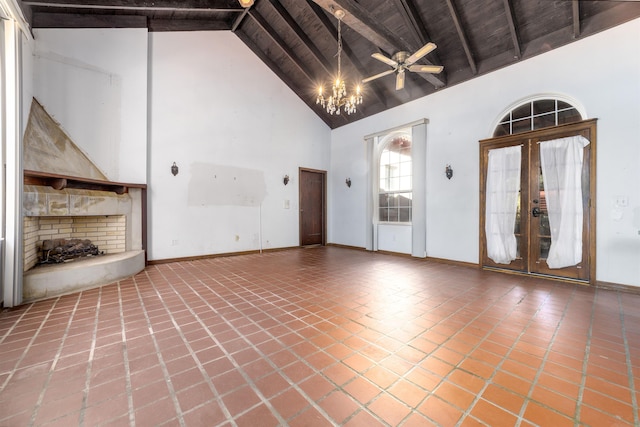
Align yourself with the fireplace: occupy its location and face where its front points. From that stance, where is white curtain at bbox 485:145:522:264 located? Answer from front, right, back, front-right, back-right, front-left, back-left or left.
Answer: front

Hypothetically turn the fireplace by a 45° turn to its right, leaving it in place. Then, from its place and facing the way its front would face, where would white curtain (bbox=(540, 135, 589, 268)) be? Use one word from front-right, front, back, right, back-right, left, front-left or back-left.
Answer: front-left

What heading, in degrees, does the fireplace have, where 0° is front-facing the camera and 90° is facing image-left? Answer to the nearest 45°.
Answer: approximately 315°

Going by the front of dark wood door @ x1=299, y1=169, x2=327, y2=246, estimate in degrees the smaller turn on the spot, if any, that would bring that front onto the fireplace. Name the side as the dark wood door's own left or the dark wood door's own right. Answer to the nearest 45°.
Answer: approximately 90° to the dark wood door's own right

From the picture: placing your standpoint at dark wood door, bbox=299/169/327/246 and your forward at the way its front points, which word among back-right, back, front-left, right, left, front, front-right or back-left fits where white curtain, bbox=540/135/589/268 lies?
front

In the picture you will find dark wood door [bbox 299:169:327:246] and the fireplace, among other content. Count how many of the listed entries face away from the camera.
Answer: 0

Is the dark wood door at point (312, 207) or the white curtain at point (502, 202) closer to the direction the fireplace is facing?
the white curtain

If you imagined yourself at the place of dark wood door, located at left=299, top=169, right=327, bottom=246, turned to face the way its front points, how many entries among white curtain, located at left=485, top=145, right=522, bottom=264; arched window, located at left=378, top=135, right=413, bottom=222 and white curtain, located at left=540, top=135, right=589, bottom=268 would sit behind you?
0

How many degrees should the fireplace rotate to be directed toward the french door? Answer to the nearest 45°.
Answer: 0° — it already faces it

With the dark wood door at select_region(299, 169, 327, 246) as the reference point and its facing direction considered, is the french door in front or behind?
in front

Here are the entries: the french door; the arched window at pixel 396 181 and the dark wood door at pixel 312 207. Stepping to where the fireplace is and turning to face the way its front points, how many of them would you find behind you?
0

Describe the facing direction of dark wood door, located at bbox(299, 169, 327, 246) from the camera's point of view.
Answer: facing the viewer and to the right of the viewer

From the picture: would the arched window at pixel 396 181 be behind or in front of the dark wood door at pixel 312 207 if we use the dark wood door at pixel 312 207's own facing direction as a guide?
in front

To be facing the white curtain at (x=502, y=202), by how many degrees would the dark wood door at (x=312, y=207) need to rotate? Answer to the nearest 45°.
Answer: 0° — it already faces it

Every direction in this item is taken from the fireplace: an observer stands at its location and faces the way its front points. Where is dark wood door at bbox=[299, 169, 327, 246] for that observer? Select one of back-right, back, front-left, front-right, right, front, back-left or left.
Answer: front-left
